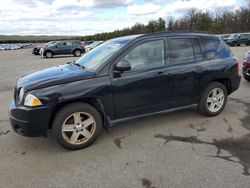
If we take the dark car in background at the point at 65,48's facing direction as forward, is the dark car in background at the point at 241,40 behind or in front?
behind

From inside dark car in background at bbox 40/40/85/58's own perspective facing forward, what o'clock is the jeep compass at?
The jeep compass is roughly at 9 o'clock from the dark car in background.

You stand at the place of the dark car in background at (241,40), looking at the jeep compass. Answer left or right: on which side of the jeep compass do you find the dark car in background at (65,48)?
right

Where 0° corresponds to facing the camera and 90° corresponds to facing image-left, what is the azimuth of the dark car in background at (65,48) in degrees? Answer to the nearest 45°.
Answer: approximately 90°
